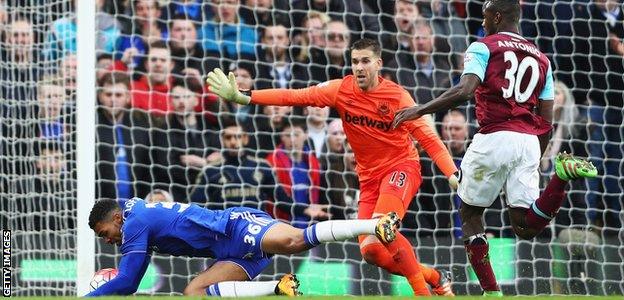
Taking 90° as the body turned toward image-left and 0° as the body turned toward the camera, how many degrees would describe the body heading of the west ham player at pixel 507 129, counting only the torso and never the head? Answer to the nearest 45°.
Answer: approximately 135°

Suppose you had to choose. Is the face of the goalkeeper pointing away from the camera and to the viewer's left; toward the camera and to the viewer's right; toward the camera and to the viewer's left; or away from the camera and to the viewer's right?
toward the camera and to the viewer's left

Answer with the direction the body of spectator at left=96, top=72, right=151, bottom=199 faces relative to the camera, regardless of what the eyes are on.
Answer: toward the camera

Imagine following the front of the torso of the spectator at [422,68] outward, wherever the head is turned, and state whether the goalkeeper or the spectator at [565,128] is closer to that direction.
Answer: the goalkeeper

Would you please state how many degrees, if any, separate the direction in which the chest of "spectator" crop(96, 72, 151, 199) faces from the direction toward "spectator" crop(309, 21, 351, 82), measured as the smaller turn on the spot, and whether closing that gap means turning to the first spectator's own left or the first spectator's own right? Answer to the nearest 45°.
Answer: approximately 90° to the first spectator's own left

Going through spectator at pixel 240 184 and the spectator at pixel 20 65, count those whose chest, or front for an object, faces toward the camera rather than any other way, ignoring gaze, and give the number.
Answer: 2

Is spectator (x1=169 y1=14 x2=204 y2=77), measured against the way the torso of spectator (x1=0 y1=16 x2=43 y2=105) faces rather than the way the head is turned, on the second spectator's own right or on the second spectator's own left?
on the second spectator's own left
